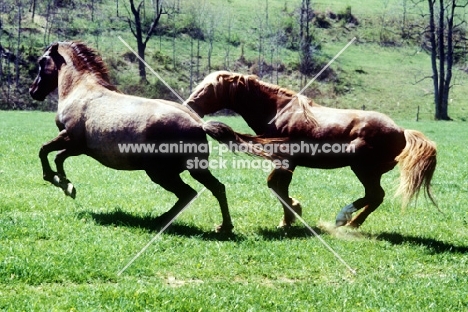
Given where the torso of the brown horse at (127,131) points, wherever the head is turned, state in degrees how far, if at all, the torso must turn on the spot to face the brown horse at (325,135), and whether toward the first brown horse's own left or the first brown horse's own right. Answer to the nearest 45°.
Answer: approximately 180°

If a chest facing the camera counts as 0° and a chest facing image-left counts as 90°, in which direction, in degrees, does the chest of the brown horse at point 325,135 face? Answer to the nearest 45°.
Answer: approximately 90°

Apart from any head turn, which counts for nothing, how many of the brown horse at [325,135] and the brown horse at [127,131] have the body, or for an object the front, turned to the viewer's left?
2

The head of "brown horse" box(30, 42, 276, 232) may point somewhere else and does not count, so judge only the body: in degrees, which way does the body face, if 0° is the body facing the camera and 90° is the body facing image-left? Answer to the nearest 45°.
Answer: approximately 90°

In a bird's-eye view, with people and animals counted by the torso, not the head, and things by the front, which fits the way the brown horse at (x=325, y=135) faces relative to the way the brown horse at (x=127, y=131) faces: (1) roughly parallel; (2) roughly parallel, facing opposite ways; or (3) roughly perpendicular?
roughly parallel

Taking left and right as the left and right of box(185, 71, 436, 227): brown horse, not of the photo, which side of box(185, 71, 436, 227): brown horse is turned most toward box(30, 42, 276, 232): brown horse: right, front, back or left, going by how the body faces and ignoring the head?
front
